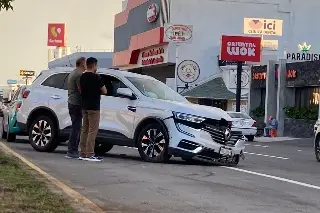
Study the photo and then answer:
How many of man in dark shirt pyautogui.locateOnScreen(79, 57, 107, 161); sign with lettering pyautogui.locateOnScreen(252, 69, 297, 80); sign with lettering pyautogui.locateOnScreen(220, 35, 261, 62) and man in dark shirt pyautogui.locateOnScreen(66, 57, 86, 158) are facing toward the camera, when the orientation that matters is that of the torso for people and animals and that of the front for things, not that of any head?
2

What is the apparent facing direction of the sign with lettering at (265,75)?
toward the camera

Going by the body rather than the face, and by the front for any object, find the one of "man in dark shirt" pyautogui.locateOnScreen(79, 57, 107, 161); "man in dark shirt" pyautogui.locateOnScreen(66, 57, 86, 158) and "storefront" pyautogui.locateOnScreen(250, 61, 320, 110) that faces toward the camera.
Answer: the storefront

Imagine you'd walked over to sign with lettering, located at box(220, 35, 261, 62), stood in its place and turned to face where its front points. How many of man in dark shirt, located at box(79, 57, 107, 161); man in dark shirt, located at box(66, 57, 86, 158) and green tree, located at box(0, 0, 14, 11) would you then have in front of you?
3

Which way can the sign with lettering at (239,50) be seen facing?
toward the camera

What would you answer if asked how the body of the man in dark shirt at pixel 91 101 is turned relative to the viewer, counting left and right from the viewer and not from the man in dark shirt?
facing away from the viewer and to the right of the viewer

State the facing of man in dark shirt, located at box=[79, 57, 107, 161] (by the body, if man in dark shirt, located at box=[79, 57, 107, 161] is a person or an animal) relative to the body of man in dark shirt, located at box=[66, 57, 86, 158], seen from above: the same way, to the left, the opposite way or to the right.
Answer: the same way

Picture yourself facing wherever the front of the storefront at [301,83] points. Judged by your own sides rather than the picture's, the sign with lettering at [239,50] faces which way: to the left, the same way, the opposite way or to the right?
the same way

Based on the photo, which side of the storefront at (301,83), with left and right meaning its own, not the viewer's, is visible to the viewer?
front

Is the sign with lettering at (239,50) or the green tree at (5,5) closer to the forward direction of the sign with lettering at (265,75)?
the green tree

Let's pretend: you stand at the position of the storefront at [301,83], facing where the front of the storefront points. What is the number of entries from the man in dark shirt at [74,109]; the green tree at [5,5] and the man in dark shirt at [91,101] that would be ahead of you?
3

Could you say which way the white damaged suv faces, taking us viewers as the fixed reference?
facing the viewer and to the right of the viewer

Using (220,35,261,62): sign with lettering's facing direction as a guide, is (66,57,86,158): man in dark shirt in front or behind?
in front

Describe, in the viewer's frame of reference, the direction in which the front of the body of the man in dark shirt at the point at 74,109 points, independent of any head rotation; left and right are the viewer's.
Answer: facing away from the viewer and to the right of the viewer
